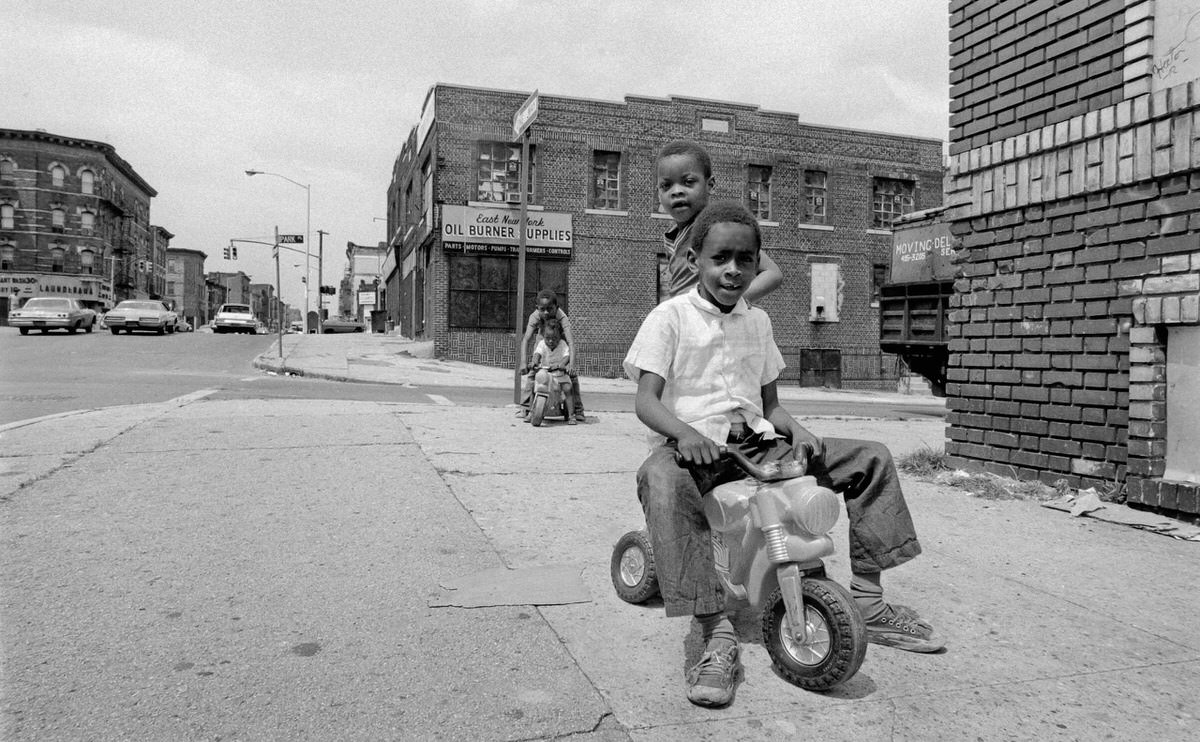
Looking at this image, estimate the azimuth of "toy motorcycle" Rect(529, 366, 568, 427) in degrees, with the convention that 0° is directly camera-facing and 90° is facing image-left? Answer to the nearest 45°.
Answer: approximately 45°

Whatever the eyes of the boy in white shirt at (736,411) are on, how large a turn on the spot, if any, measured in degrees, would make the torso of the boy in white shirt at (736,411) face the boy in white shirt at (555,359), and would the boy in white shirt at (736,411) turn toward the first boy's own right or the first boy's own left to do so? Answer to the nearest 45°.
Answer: approximately 135° to the first boy's own left

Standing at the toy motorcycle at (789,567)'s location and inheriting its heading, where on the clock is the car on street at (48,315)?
The car on street is roughly at 6 o'clock from the toy motorcycle.

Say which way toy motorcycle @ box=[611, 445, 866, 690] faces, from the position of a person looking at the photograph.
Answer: facing the viewer and to the right of the viewer

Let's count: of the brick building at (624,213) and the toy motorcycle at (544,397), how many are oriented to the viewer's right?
0

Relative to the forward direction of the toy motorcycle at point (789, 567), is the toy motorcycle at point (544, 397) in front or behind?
behind

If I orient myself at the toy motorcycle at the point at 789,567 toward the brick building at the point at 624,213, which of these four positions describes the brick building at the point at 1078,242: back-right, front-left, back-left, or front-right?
front-right

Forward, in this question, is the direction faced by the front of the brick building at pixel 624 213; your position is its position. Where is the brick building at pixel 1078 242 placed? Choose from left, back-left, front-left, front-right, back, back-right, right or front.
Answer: front

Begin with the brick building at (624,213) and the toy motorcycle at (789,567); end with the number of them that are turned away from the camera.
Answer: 0

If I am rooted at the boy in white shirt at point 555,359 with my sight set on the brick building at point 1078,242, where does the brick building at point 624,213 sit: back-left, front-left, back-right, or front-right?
back-left

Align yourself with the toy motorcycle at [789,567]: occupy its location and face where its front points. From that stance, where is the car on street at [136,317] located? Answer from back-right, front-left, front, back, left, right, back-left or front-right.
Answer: back

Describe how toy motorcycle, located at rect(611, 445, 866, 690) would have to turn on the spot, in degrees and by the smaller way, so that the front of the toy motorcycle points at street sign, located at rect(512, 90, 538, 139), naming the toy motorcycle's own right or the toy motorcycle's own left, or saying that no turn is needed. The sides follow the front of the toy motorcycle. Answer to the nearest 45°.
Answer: approximately 135° to the toy motorcycle's own left

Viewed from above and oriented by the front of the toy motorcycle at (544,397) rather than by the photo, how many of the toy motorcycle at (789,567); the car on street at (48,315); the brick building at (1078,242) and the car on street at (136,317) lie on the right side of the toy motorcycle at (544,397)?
2
